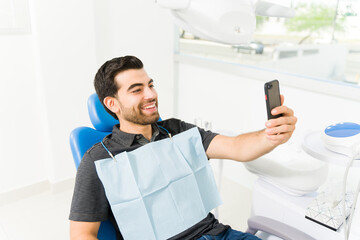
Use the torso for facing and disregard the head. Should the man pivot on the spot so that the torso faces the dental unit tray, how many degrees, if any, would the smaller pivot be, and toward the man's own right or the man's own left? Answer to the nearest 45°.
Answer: approximately 45° to the man's own left

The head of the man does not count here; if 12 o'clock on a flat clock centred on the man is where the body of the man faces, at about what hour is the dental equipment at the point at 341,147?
The dental equipment is roughly at 11 o'clock from the man.

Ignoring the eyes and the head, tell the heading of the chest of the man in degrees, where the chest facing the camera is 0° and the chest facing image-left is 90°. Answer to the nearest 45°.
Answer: approximately 315°

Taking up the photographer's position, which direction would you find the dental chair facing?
facing the viewer and to the right of the viewer

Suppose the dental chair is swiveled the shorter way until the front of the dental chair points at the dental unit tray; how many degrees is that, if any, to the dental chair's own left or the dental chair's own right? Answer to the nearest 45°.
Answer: approximately 45° to the dental chair's own left
